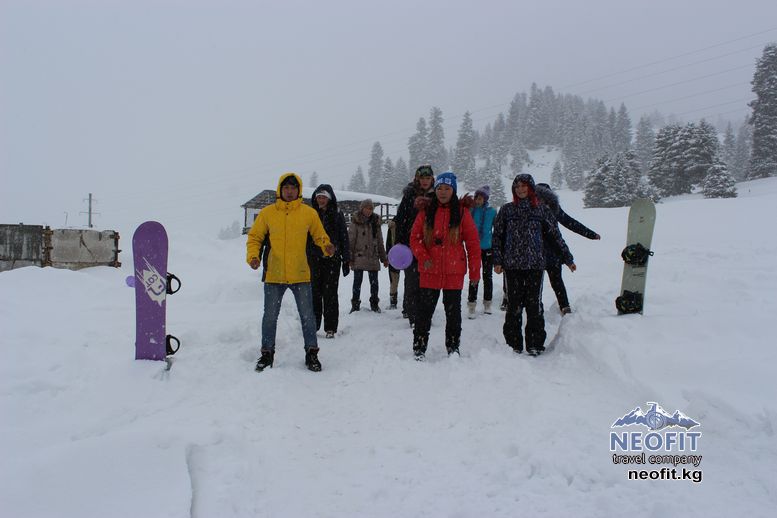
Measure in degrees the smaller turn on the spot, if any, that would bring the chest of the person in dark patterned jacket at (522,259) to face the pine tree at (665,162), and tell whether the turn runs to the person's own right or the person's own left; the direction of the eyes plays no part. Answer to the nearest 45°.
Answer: approximately 180°

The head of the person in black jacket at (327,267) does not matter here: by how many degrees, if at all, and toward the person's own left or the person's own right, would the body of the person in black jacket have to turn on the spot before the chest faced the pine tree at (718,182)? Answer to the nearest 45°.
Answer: approximately 135° to the person's own left

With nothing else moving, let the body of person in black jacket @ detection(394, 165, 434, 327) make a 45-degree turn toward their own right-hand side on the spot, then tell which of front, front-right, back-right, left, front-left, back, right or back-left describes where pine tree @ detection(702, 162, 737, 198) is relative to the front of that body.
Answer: back

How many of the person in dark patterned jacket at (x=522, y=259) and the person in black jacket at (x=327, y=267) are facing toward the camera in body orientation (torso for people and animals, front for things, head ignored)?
2

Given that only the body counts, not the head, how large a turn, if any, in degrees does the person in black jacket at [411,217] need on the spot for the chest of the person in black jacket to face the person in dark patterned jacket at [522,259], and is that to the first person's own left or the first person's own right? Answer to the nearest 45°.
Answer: approximately 45° to the first person's own left

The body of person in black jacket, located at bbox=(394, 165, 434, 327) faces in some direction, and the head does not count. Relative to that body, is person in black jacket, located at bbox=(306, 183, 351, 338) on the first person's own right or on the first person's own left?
on the first person's own right

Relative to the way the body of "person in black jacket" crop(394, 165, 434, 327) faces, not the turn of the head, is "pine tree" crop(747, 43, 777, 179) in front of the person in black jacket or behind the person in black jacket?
behind

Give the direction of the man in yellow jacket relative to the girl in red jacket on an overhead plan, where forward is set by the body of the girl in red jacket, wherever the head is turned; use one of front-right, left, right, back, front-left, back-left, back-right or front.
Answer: right

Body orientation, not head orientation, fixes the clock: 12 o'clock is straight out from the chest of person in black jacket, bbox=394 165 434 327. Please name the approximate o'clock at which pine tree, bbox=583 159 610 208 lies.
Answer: The pine tree is roughly at 7 o'clock from the person in black jacket.

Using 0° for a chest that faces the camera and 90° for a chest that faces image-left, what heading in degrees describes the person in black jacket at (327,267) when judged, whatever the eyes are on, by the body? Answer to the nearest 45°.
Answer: approximately 0°

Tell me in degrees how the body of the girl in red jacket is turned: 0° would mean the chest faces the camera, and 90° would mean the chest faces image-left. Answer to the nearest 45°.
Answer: approximately 0°
